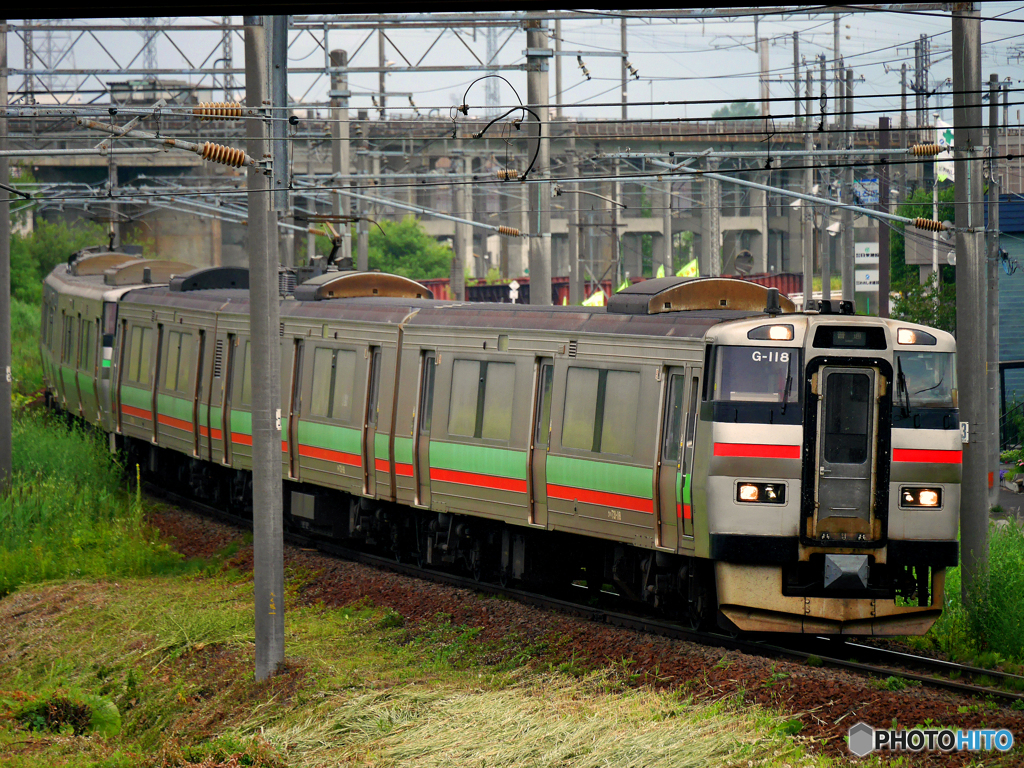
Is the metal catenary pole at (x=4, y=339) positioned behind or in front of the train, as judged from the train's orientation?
behind

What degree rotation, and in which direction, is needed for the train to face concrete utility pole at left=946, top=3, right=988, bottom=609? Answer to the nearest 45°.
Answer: approximately 45° to its left

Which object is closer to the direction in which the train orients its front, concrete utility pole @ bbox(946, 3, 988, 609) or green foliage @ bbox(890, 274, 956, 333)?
the concrete utility pole

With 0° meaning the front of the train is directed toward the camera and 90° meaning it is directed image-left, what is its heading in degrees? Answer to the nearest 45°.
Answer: approximately 315°

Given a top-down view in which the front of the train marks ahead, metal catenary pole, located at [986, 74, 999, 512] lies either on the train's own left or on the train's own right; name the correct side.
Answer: on the train's own left
